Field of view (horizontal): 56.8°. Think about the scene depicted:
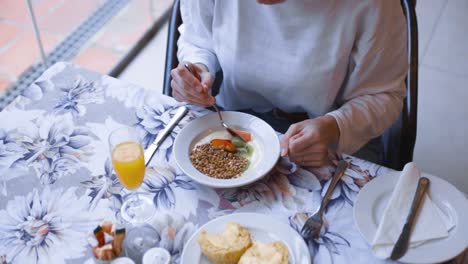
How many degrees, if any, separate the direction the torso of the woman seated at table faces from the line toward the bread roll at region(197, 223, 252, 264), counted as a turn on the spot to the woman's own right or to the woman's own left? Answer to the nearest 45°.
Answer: approximately 45° to the woman's own left

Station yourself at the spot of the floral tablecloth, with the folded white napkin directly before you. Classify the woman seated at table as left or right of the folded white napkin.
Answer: left

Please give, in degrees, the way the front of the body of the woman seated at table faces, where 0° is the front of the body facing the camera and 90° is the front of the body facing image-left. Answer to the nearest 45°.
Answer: approximately 45°

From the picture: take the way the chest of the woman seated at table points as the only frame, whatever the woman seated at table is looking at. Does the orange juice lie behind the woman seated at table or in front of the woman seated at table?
in front

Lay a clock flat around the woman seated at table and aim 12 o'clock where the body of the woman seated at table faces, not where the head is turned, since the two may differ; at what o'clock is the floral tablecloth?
The floral tablecloth is roughly at 12 o'clock from the woman seated at table.
